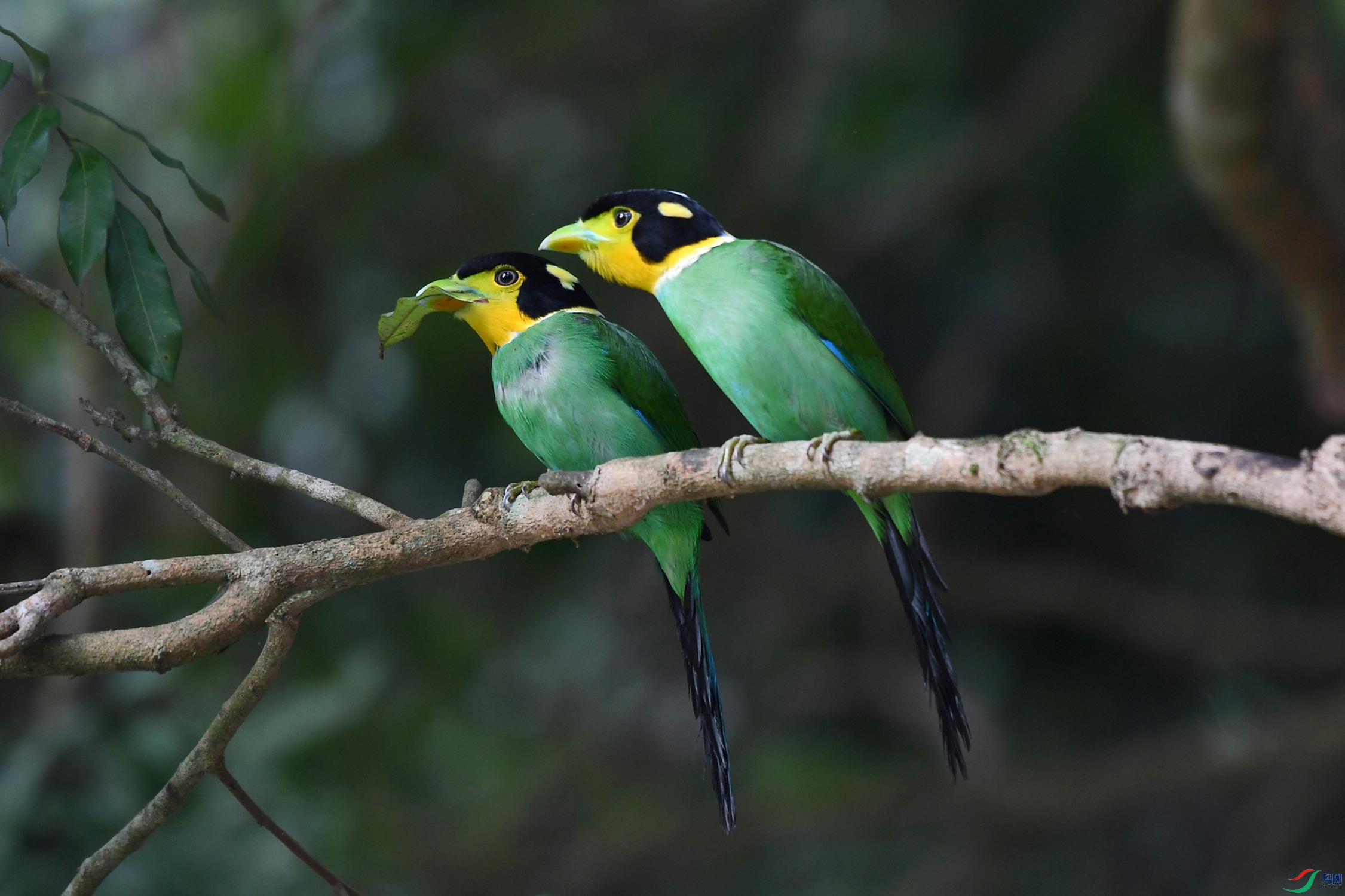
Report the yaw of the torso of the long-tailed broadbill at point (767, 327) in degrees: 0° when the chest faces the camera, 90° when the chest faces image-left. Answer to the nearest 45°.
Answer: approximately 45°

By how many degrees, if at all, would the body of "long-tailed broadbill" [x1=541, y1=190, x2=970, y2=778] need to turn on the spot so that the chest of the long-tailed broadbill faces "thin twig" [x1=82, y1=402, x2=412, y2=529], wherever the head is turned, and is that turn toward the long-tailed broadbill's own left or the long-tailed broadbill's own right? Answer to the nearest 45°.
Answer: approximately 45° to the long-tailed broadbill's own right

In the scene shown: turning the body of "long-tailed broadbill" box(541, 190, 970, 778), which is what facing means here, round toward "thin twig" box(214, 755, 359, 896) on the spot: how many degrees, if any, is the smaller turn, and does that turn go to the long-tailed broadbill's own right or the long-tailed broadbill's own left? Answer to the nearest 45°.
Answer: approximately 45° to the long-tailed broadbill's own right

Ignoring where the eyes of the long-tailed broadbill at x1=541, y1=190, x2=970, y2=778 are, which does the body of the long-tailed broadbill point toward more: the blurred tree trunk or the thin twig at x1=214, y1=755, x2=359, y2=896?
the thin twig

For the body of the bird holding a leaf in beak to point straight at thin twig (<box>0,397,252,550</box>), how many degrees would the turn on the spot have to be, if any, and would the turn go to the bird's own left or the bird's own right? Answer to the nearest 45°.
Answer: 0° — it already faces it

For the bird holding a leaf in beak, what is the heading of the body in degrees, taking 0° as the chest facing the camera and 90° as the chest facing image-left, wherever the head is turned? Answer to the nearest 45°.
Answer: approximately 45°
